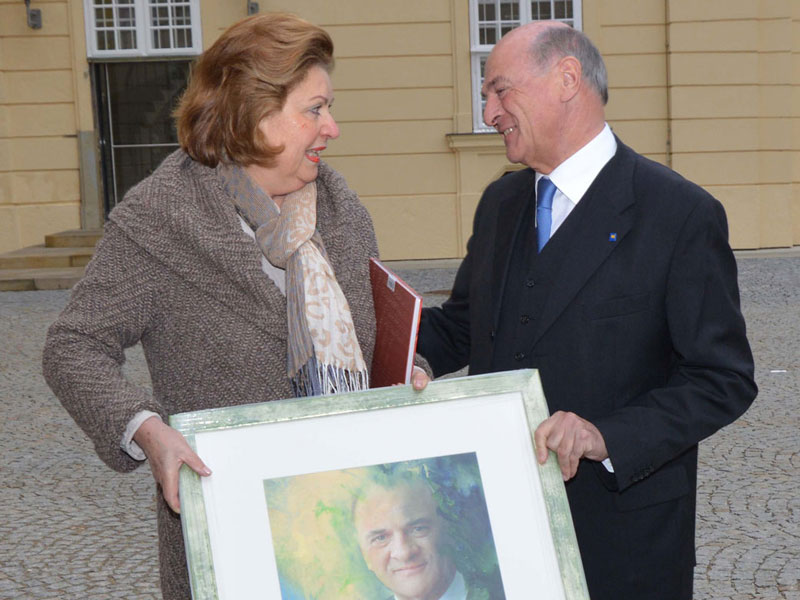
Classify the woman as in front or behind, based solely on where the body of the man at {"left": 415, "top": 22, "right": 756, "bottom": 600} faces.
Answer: in front

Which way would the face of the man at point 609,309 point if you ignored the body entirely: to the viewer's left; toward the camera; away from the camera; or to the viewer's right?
to the viewer's left

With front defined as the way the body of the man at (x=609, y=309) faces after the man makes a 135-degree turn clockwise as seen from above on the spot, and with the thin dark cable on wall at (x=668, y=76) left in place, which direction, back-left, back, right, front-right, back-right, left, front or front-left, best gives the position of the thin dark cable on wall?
front

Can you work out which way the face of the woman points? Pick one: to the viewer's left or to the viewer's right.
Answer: to the viewer's right

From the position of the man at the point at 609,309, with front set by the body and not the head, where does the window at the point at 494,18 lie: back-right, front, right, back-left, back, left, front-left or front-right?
back-right

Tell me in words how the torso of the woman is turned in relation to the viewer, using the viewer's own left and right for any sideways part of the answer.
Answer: facing the viewer and to the right of the viewer

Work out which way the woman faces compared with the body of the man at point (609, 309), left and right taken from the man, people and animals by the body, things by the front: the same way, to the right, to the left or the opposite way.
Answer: to the left

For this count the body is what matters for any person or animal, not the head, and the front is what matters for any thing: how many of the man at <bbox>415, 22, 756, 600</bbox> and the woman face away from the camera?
0

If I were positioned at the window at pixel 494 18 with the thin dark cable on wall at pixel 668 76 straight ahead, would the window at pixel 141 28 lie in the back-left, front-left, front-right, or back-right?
back-right
